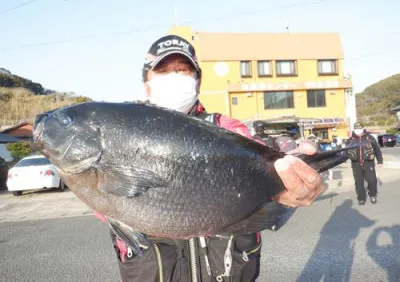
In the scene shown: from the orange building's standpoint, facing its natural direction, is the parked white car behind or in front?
in front

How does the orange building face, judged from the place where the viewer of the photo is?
facing the viewer

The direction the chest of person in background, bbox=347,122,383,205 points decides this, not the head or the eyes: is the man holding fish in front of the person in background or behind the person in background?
in front

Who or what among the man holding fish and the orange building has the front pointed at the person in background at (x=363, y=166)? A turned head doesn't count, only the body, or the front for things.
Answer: the orange building

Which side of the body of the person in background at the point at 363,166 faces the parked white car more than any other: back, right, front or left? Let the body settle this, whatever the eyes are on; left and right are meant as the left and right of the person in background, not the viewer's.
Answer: right

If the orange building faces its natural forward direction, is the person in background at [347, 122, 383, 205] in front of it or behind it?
in front

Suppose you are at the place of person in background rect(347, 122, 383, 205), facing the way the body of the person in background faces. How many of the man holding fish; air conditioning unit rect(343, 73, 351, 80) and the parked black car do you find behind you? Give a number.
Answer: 2

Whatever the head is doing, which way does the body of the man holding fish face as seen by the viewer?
toward the camera

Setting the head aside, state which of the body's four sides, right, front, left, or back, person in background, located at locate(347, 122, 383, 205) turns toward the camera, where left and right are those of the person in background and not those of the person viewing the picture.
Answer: front

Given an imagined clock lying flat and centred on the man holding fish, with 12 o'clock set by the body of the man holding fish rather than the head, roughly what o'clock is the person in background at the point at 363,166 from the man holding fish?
The person in background is roughly at 7 o'clock from the man holding fish.

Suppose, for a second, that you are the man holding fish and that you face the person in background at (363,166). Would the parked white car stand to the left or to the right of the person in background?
left

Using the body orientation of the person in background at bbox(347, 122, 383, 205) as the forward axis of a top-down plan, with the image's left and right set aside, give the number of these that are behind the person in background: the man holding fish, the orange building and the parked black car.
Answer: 2

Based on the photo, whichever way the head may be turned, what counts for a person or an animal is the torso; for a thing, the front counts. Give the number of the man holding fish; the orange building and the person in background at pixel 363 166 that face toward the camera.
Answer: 3
